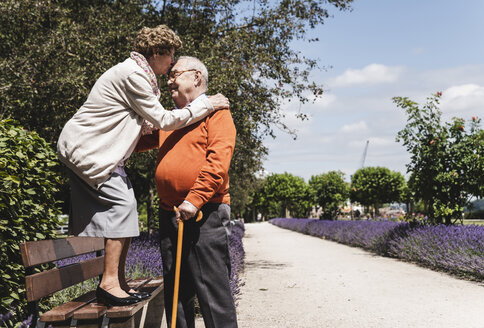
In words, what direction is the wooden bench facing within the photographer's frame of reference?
facing the viewer and to the right of the viewer

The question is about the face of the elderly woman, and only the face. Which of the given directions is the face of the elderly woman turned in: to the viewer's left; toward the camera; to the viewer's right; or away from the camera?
to the viewer's right

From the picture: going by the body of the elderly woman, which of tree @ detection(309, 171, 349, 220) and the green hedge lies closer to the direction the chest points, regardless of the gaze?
the tree

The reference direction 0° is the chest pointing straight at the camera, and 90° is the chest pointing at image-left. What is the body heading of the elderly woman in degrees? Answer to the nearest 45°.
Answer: approximately 270°

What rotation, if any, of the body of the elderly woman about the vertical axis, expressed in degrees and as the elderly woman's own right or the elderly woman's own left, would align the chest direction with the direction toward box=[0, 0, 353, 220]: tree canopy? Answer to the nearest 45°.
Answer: approximately 90° to the elderly woman's own left

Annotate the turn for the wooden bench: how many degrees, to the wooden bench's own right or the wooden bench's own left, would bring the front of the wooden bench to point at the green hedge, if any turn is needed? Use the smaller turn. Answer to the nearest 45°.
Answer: approximately 135° to the wooden bench's own left

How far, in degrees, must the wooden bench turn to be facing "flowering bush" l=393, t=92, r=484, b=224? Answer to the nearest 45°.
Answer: approximately 90° to its left

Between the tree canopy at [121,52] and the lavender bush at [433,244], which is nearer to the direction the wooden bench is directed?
the lavender bush

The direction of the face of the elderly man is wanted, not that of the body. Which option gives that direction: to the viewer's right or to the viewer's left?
to the viewer's left
